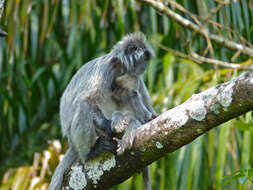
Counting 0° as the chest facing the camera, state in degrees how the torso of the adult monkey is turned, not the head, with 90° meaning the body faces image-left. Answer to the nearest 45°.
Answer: approximately 270°
